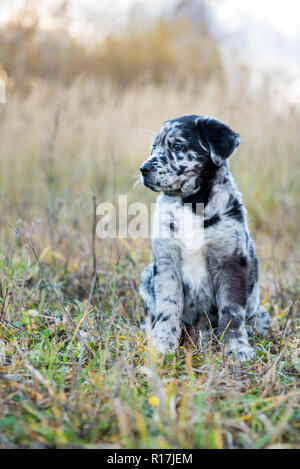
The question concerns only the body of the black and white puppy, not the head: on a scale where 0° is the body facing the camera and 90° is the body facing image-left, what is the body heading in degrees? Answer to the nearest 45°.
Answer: approximately 0°
